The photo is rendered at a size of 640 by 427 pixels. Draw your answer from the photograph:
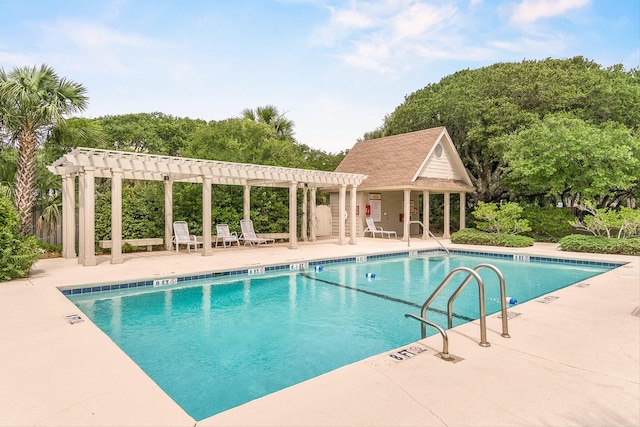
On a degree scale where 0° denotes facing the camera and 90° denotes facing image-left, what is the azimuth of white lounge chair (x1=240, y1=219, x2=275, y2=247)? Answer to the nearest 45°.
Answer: approximately 315°

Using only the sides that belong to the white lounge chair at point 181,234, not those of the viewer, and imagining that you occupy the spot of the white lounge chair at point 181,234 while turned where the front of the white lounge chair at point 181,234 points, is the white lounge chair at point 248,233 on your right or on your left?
on your left

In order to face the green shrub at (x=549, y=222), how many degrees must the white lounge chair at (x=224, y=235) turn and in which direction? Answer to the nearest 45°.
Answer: approximately 45° to its left

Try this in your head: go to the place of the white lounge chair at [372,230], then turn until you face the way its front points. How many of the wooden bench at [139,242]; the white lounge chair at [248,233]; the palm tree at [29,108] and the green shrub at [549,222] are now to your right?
3

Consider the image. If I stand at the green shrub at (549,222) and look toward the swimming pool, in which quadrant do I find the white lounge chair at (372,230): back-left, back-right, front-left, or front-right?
front-right

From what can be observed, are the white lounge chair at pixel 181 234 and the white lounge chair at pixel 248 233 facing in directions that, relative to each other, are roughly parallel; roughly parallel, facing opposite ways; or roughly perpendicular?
roughly parallel

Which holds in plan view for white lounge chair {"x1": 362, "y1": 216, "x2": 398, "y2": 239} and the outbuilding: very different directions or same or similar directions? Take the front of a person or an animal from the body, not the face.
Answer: same or similar directions

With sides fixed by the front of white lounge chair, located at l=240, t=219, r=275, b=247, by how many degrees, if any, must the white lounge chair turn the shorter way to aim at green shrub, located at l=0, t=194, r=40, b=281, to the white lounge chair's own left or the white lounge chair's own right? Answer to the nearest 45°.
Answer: approximately 90° to the white lounge chair's own right

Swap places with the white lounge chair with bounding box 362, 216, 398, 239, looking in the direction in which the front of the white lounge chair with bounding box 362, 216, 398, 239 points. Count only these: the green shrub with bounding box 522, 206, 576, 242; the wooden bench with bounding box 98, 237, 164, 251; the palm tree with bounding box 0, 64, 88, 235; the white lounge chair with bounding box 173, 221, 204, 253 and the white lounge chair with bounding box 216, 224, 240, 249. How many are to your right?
4

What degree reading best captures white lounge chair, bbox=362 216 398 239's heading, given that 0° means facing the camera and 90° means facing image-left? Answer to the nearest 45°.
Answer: approximately 315°

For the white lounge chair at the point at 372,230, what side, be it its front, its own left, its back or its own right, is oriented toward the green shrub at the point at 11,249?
right

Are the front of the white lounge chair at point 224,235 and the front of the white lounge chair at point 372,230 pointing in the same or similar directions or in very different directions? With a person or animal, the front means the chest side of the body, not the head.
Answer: same or similar directions

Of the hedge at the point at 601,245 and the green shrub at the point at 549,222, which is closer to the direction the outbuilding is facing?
the hedge

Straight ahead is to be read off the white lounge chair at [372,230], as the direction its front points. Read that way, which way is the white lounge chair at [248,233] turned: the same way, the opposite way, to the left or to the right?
the same way

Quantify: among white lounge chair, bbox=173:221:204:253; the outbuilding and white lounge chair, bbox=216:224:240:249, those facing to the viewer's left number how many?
0
